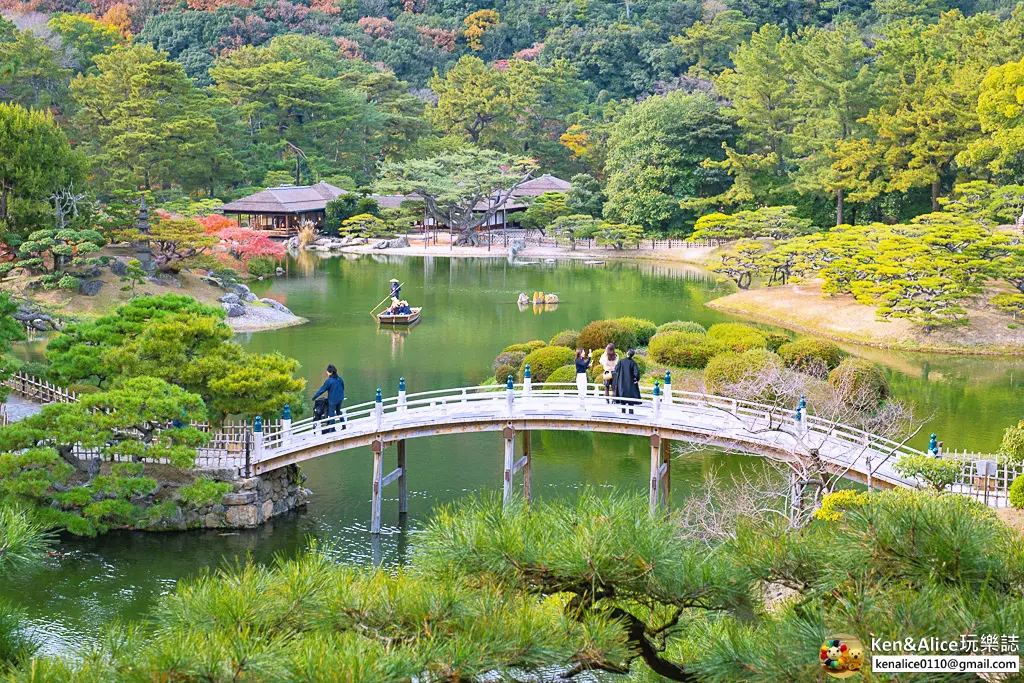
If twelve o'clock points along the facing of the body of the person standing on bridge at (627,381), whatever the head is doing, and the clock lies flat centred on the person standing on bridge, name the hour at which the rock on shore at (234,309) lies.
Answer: The rock on shore is roughly at 11 o'clock from the person standing on bridge.

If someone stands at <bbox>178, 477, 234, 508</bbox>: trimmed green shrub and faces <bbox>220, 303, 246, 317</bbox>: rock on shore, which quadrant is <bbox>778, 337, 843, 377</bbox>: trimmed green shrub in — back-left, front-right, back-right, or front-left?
front-right

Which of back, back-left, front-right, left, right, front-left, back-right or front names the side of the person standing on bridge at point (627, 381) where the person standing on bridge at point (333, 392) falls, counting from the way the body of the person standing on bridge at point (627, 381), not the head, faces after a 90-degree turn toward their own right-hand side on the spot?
back

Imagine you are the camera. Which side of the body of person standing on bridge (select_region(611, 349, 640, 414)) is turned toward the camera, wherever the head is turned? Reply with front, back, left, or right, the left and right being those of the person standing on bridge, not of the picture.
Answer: back

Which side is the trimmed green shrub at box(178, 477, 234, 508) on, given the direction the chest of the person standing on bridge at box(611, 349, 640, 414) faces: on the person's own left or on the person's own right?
on the person's own left

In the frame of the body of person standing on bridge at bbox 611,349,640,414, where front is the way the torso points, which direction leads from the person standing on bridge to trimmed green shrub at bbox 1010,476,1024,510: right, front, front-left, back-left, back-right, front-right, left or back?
back-right

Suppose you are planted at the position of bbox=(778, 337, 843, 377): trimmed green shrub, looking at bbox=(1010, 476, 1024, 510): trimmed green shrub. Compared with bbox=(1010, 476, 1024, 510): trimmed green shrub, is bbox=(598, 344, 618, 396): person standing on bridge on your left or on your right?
right

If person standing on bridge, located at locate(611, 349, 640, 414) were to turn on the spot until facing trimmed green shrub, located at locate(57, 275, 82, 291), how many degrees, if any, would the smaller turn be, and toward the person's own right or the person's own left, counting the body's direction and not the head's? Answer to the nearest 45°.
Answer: approximately 45° to the person's own left

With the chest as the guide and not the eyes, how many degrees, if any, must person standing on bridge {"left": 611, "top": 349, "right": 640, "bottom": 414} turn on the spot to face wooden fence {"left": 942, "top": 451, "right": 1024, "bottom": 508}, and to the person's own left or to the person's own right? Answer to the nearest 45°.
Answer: approximately 135° to the person's own right

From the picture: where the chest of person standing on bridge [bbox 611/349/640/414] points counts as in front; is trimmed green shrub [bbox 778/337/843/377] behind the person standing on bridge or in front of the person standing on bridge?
in front

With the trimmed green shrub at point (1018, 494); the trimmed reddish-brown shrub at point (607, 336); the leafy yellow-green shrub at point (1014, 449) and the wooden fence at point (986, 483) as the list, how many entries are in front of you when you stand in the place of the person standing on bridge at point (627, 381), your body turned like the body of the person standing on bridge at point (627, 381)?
1
